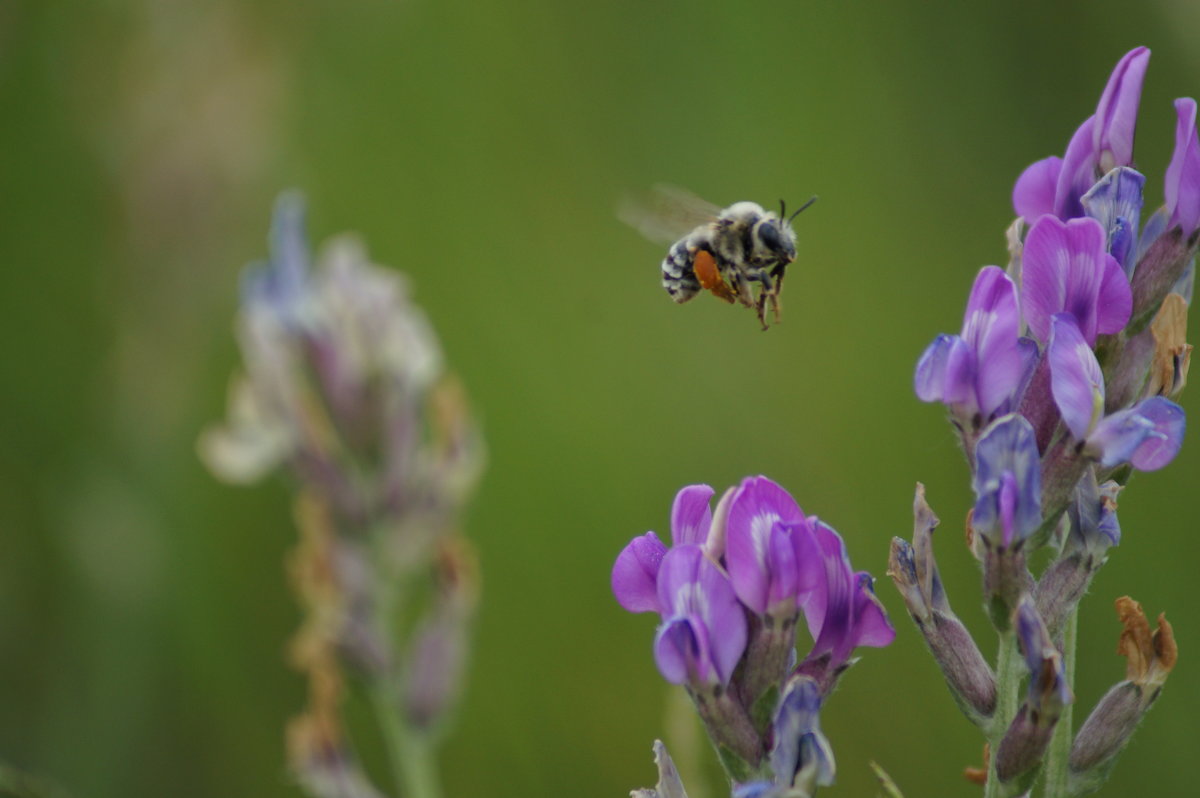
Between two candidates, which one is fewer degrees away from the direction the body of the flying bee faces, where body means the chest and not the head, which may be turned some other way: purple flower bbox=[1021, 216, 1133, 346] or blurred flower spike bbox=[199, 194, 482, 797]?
the purple flower

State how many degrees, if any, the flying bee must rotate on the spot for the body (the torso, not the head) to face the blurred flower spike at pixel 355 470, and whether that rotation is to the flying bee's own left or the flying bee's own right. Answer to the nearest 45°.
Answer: approximately 135° to the flying bee's own left

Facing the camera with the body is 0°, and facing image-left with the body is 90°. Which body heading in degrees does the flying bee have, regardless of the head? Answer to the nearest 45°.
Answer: approximately 270°

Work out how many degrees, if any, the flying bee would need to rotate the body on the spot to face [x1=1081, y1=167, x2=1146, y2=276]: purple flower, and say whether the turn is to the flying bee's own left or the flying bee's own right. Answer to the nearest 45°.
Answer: approximately 45° to the flying bee's own right

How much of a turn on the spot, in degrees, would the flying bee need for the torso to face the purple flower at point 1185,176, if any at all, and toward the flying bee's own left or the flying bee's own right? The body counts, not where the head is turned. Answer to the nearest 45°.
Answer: approximately 45° to the flying bee's own right
